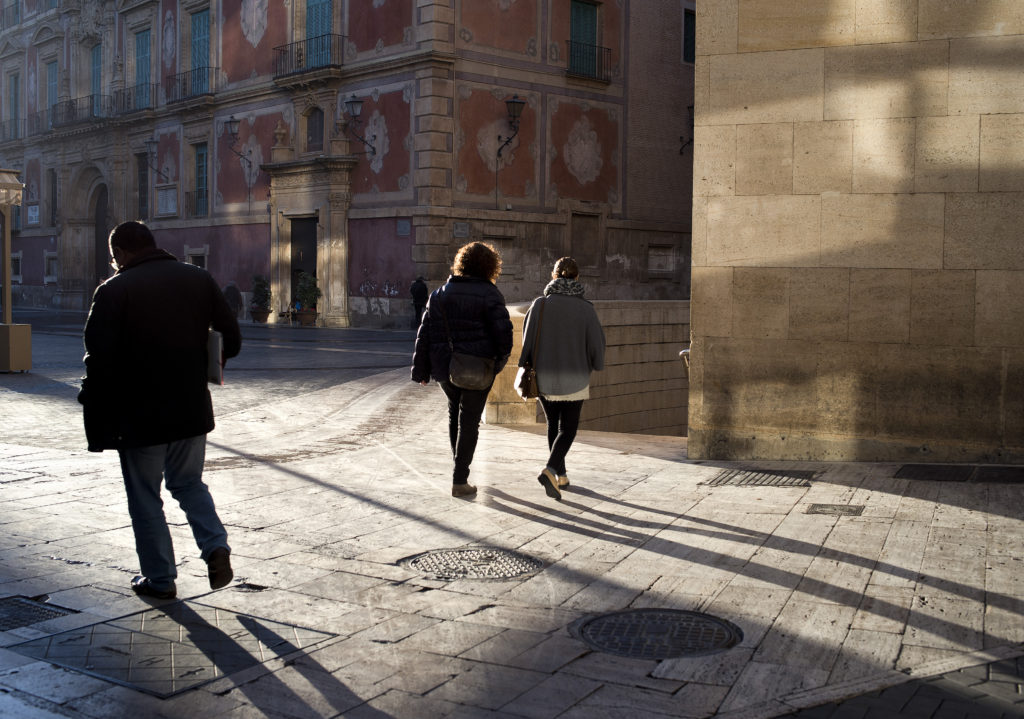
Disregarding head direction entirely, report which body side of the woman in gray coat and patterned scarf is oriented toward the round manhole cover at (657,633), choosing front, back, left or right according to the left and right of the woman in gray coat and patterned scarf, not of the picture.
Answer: back

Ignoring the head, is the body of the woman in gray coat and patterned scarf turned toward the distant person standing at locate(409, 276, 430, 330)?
yes

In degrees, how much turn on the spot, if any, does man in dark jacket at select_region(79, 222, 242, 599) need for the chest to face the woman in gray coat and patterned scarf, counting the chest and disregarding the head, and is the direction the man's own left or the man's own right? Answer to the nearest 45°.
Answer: approximately 90° to the man's own right

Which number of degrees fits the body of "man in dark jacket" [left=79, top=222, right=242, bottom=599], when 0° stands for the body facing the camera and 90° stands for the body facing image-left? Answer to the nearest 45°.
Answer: approximately 135°

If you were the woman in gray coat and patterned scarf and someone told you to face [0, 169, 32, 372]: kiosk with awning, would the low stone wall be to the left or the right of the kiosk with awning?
right

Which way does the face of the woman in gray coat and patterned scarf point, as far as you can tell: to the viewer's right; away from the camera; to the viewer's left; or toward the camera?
away from the camera

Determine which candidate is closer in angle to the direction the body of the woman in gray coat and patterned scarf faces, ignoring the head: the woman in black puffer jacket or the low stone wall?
the low stone wall

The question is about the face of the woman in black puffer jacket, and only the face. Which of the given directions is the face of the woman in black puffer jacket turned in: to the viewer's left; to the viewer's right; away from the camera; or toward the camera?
away from the camera

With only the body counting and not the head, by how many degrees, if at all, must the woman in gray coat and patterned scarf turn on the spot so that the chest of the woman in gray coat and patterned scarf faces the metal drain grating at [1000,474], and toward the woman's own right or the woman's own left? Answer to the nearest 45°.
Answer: approximately 90° to the woman's own right

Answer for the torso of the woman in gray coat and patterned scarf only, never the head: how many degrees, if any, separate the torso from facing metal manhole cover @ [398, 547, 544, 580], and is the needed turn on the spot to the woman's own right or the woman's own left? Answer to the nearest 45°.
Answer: approximately 180°

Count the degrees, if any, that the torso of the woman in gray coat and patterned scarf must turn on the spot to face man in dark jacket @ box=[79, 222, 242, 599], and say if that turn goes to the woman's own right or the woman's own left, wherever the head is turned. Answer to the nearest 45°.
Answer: approximately 135° to the woman's own left

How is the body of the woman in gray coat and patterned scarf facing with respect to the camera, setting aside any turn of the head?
away from the camera

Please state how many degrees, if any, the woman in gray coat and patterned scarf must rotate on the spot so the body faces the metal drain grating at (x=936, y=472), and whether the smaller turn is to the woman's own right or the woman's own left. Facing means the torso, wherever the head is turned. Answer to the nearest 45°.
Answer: approximately 90° to the woman's own right
